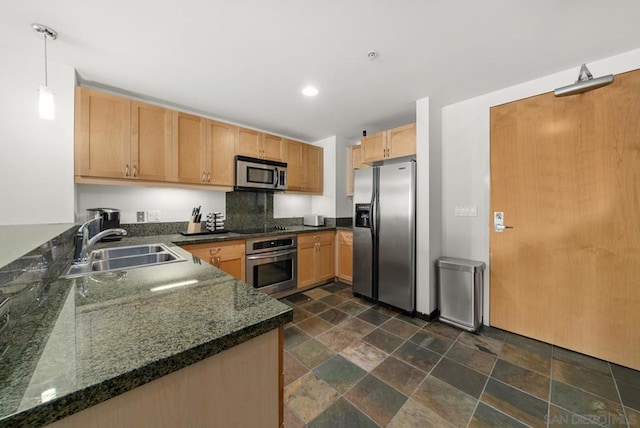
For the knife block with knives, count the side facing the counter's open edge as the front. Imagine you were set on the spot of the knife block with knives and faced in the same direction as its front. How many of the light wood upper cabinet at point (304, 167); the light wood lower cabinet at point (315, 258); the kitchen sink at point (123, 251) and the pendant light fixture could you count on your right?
2

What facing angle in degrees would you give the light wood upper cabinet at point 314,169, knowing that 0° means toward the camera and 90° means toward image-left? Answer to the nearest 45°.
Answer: approximately 315°

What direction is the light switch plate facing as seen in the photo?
toward the camera

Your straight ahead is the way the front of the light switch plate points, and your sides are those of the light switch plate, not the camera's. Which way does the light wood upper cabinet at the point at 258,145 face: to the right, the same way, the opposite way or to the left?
to the left

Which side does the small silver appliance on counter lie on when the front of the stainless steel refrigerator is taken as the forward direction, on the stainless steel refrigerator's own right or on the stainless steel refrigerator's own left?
on the stainless steel refrigerator's own right

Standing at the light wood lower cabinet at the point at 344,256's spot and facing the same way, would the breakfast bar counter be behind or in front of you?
in front

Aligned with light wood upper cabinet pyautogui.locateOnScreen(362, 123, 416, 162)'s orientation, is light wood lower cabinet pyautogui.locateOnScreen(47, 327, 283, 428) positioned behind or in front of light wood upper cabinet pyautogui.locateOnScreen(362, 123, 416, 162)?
in front

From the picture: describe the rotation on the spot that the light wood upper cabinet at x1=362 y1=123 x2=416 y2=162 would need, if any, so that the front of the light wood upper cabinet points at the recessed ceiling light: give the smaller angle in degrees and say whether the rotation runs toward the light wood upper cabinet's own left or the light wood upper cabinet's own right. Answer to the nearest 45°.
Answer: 0° — it already faces it
